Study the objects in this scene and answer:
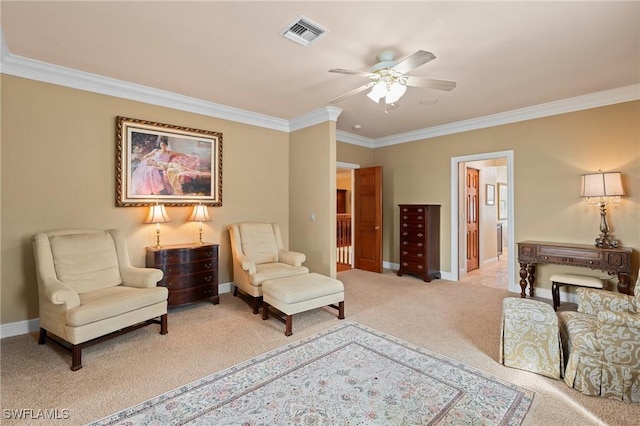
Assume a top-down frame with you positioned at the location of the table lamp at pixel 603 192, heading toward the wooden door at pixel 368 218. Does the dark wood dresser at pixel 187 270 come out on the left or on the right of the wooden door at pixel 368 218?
left

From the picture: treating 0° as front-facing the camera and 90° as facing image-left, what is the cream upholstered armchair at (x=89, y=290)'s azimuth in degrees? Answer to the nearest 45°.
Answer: approximately 315°

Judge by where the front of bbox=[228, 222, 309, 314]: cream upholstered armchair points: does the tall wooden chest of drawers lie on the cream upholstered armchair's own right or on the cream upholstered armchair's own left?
on the cream upholstered armchair's own left

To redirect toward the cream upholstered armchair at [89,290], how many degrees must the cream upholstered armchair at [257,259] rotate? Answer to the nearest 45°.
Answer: approximately 90° to its right

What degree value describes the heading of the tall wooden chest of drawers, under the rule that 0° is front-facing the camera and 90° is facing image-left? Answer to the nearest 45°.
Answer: approximately 45°

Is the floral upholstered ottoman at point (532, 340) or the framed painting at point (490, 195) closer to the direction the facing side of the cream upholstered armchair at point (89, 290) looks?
the floral upholstered ottoman

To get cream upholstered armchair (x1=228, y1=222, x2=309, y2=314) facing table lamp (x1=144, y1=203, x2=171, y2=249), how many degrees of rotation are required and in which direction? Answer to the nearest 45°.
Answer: approximately 135° to its right
